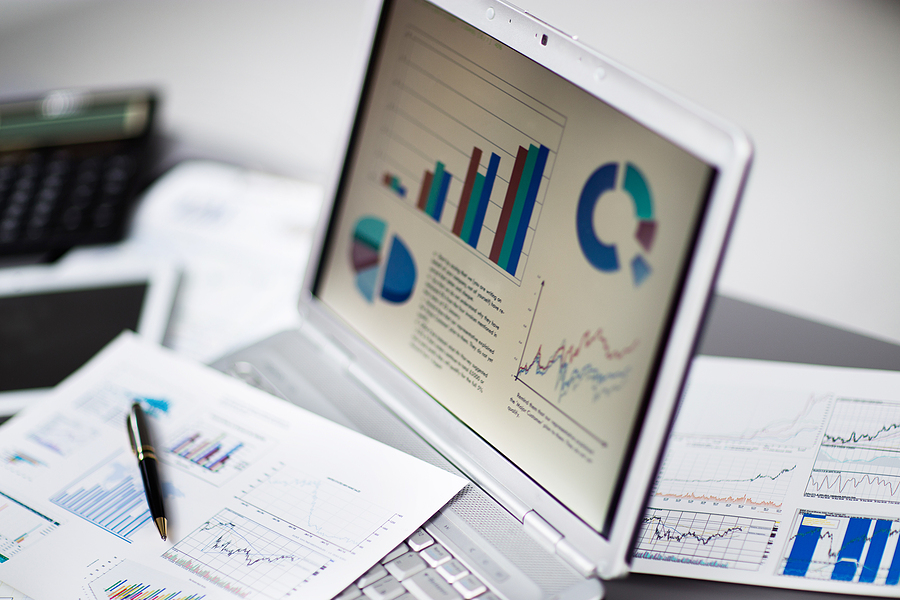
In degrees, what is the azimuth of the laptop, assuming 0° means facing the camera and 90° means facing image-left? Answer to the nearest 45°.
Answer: approximately 45°

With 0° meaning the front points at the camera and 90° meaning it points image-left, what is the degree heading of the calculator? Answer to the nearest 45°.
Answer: approximately 0°
